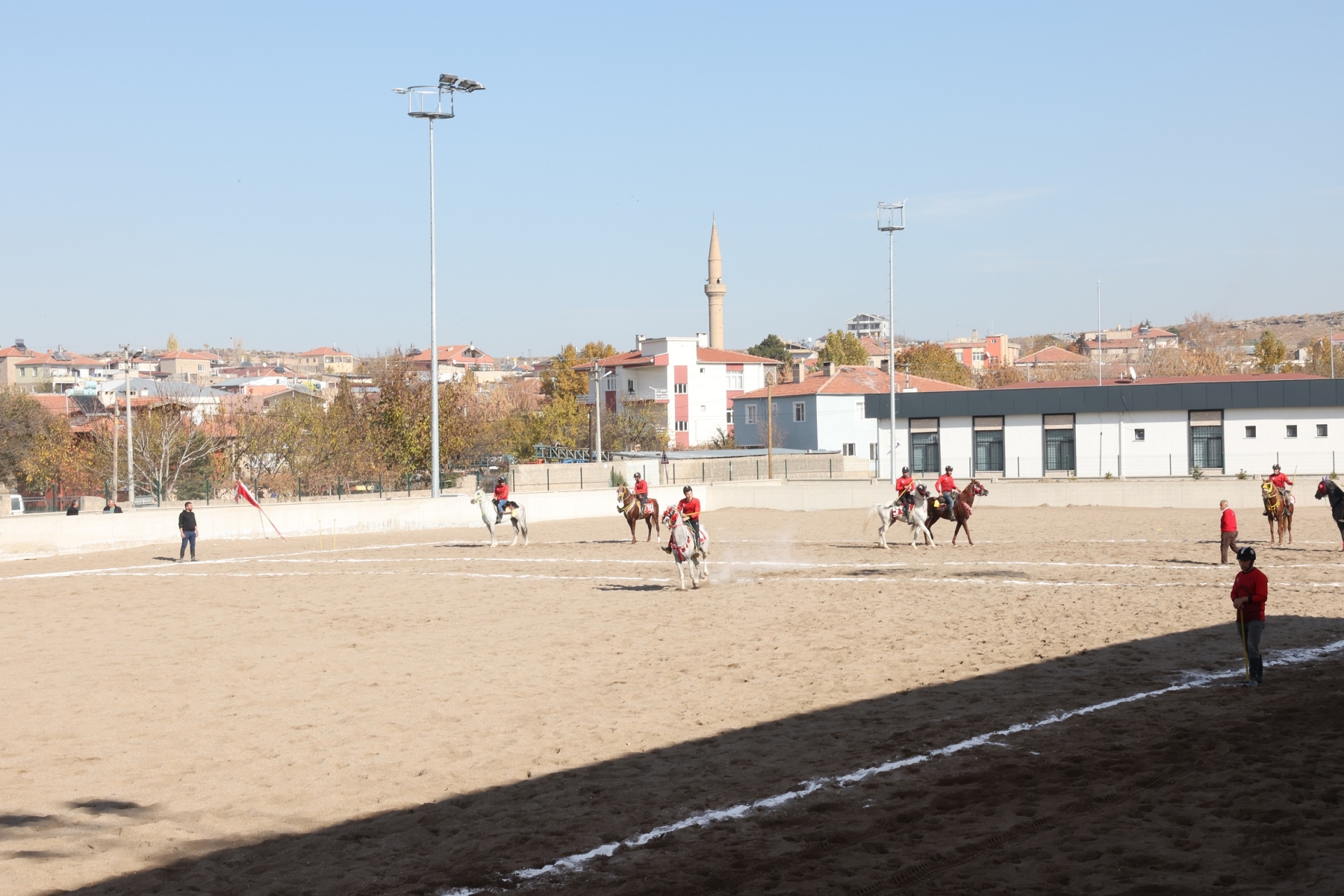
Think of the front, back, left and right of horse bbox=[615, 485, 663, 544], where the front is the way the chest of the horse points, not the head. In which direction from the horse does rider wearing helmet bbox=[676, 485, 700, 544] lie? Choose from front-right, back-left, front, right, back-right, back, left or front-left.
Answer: front-left

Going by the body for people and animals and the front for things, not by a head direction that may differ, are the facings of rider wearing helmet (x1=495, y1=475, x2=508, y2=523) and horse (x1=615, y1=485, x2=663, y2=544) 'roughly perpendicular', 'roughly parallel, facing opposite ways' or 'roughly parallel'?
roughly parallel

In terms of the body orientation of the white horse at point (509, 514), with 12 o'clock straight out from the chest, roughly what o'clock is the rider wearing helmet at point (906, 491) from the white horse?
The rider wearing helmet is roughly at 7 o'clock from the white horse.

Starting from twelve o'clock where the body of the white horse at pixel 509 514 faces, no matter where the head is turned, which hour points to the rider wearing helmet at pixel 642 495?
The rider wearing helmet is roughly at 6 o'clock from the white horse.

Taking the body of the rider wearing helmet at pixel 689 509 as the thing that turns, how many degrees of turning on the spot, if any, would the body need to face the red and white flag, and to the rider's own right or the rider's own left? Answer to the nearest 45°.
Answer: approximately 90° to the rider's own right

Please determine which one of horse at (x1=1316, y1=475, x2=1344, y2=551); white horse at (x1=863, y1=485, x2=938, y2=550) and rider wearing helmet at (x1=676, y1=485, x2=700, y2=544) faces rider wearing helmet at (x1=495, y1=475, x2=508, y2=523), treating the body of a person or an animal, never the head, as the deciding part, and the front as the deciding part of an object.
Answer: the horse

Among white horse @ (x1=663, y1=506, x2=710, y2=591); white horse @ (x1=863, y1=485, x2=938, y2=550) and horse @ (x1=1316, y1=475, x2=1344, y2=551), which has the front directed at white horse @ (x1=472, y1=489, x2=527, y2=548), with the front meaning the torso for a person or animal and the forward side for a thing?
the horse

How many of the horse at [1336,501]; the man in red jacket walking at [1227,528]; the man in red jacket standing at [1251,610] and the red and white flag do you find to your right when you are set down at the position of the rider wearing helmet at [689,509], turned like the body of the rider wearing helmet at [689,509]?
1

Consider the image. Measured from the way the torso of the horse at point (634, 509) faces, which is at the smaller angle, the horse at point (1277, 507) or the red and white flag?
the red and white flag

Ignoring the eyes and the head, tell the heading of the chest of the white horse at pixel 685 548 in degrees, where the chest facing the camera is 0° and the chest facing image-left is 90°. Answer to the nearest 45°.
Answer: approximately 45°

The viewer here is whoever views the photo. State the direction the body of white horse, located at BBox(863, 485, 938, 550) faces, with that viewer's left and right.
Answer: facing to the right of the viewer

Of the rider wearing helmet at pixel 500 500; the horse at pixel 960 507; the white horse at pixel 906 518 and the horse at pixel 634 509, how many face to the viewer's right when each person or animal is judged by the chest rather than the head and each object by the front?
2

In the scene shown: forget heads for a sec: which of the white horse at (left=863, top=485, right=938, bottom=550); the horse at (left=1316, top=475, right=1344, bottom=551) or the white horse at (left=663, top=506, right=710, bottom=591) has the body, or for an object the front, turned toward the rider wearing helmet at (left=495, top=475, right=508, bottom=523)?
the horse

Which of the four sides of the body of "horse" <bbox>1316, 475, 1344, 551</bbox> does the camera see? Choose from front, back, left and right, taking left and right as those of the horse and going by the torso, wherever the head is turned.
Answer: left

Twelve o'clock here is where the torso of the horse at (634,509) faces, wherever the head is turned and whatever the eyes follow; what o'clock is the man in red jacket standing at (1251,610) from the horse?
The man in red jacket standing is roughly at 10 o'clock from the horse.

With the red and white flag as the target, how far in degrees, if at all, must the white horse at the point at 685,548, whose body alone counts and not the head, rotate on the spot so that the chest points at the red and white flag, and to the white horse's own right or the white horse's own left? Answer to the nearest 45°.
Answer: approximately 90° to the white horse's own right

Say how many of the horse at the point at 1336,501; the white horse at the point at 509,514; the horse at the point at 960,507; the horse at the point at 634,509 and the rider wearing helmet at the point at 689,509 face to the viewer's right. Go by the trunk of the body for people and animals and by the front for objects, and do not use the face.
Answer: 1

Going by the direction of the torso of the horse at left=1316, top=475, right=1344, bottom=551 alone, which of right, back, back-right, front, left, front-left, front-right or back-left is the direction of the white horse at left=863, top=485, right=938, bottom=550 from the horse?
front

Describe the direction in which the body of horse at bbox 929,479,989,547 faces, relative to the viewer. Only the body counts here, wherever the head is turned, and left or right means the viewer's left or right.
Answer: facing to the right of the viewer
